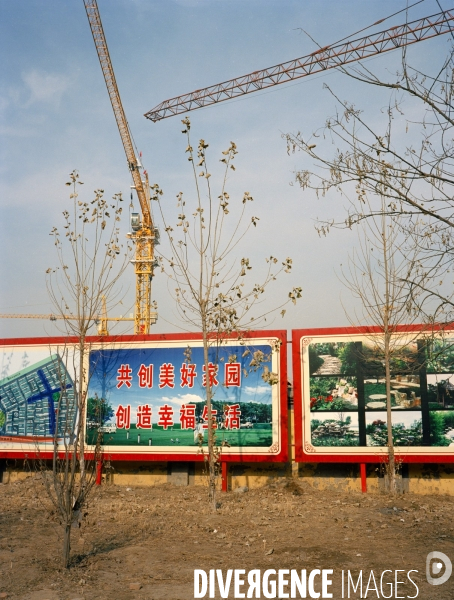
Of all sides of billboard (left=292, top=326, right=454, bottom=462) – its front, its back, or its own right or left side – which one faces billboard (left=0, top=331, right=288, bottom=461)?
right

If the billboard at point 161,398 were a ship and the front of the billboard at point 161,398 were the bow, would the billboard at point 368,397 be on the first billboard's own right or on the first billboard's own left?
on the first billboard's own left

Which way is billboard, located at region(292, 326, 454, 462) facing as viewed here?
toward the camera

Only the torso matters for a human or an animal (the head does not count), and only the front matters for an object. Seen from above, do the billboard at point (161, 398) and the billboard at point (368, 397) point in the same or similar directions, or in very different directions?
same or similar directions

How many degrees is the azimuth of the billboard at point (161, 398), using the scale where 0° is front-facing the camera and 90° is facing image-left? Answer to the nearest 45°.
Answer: approximately 0°

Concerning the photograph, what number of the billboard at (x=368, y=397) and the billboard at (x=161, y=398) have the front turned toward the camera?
2
